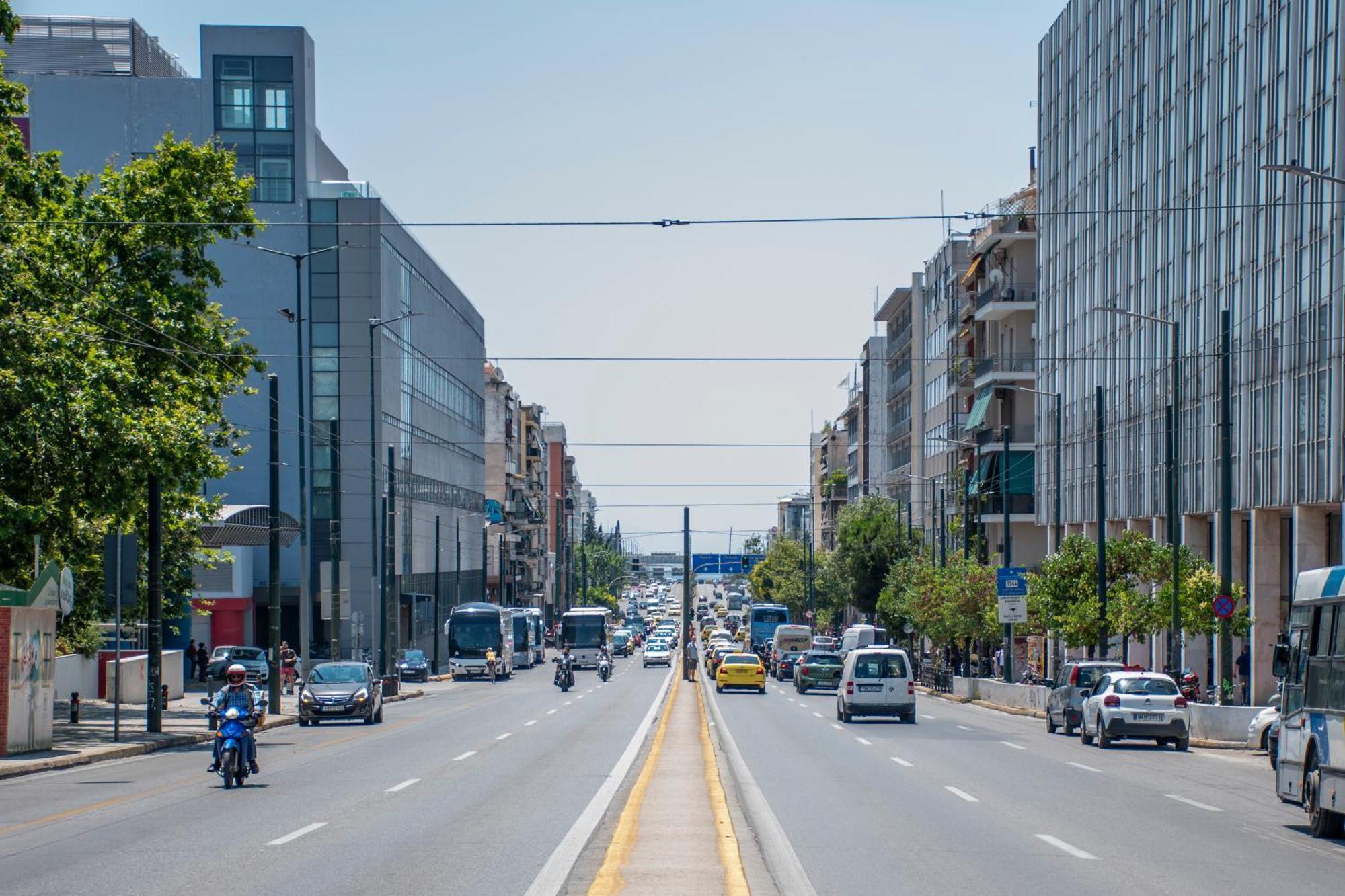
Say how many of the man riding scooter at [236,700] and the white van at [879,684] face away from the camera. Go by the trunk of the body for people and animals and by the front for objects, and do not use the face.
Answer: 1

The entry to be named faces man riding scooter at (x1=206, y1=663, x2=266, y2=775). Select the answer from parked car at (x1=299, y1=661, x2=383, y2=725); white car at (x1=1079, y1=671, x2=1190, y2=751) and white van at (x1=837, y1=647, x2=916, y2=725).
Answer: the parked car

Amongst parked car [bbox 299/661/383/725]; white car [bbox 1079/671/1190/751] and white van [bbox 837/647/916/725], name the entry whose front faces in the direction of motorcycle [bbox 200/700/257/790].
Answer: the parked car

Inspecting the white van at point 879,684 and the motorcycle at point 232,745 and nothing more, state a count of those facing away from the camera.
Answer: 1

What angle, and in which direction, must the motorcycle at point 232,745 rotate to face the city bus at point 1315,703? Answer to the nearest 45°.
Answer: approximately 45° to its left

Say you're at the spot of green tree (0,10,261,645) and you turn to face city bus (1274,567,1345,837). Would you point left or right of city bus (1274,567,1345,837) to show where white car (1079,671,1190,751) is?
left

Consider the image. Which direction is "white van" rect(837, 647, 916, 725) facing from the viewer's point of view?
away from the camera

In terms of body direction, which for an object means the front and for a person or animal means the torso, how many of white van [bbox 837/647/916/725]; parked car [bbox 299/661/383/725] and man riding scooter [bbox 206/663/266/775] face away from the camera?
1

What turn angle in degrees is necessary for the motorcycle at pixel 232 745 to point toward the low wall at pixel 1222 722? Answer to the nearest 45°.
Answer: approximately 135° to its left
